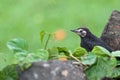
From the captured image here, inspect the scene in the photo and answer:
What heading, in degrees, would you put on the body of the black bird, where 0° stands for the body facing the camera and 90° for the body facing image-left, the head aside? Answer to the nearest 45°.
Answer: approximately 90°

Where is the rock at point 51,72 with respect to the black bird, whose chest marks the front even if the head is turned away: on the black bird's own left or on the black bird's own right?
on the black bird's own left
